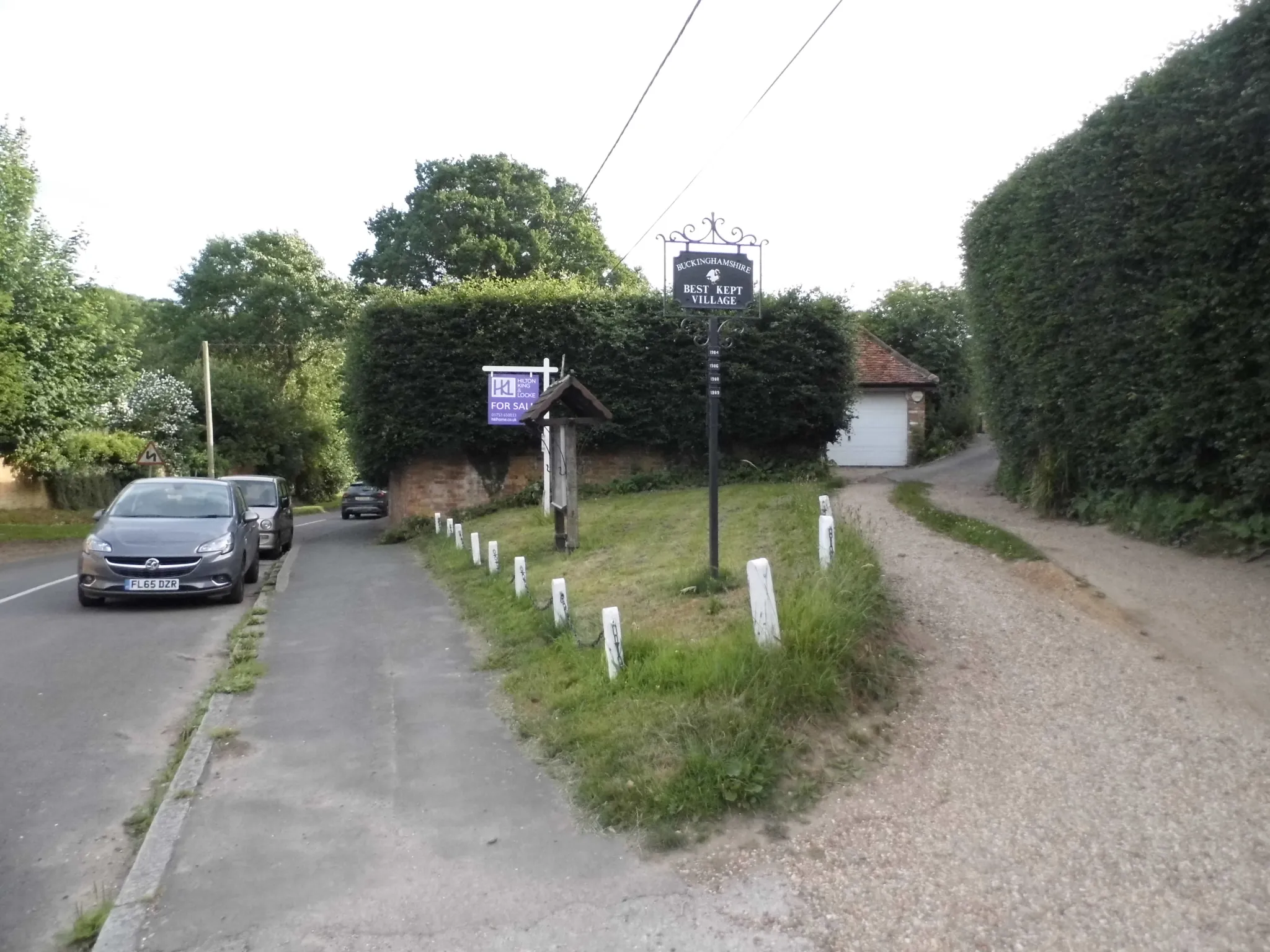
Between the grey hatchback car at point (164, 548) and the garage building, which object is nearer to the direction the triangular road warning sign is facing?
the grey hatchback car

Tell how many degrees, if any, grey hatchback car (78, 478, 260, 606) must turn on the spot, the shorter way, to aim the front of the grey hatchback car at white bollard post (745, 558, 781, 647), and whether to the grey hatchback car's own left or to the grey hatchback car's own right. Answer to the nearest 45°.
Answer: approximately 45° to the grey hatchback car's own left

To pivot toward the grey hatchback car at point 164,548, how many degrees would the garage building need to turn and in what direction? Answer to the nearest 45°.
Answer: approximately 45° to its right

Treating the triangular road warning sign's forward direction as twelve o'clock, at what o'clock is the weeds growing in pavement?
The weeds growing in pavement is roughly at 12 o'clock from the triangular road warning sign.

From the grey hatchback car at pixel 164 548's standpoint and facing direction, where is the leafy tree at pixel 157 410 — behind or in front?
behind

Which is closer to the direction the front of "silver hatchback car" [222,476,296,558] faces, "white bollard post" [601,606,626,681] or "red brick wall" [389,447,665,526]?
the white bollard post

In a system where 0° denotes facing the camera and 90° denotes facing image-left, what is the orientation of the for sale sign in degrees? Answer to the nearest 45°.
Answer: approximately 0°

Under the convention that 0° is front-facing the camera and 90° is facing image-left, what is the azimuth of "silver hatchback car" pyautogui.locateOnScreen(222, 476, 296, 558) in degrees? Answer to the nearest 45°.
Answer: approximately 0°

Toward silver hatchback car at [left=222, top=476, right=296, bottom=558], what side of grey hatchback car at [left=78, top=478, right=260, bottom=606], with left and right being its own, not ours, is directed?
back
